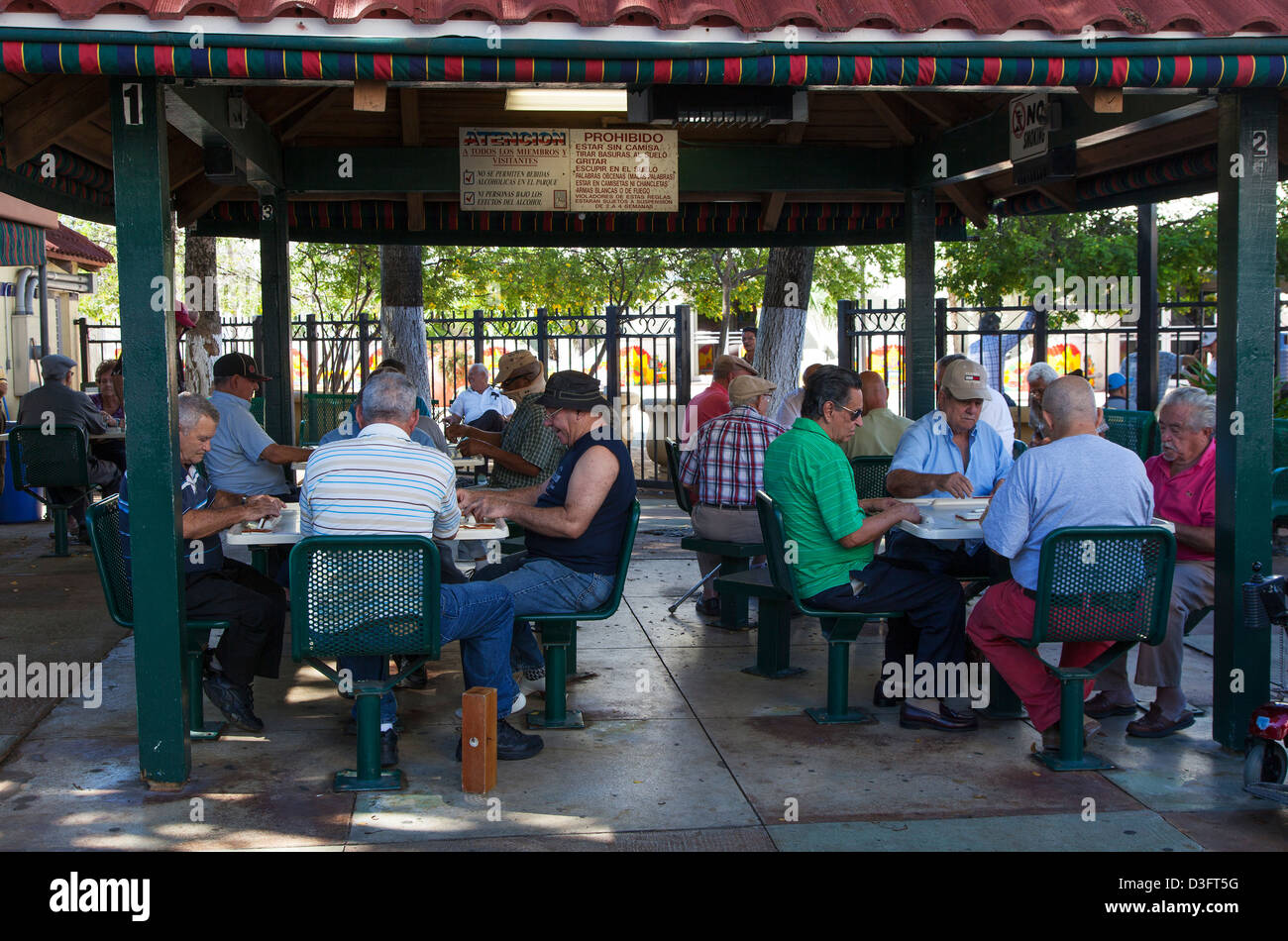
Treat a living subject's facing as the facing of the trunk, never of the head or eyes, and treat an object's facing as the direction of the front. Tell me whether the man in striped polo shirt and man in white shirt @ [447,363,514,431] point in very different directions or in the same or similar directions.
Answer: very different directions

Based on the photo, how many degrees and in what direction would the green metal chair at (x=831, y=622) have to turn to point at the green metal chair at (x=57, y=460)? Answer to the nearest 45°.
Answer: approximately 135° to its left

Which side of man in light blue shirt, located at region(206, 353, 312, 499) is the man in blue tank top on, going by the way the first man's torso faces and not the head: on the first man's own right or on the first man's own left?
on the first man's own right

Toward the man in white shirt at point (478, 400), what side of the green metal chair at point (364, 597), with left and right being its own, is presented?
front

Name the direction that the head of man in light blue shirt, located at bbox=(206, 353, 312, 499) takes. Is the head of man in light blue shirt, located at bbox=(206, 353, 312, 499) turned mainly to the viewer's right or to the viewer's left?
to the viewer's right

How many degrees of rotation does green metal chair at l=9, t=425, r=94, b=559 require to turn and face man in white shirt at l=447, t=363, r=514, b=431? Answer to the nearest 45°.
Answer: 0° — it already faces them

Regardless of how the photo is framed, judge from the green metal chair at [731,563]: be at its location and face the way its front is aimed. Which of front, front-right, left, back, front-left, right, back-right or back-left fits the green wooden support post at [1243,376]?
front-right

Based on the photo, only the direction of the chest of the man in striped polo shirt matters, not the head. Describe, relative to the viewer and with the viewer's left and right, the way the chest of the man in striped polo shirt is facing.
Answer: facing away from the viewer

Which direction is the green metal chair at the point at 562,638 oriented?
to the viewer's left

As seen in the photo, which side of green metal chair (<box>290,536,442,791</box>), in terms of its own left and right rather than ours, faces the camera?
back

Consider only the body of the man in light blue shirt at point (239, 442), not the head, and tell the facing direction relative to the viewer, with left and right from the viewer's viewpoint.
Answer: facing to the right of the viewer

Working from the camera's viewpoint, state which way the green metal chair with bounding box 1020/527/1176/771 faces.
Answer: facing away from the viewer and to the left of the viewer

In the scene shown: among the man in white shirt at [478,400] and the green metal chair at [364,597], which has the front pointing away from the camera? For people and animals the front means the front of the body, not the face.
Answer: the green metal chair

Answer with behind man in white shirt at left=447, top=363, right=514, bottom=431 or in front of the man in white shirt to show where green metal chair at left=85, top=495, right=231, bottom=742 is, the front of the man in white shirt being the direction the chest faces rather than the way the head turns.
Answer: in front
